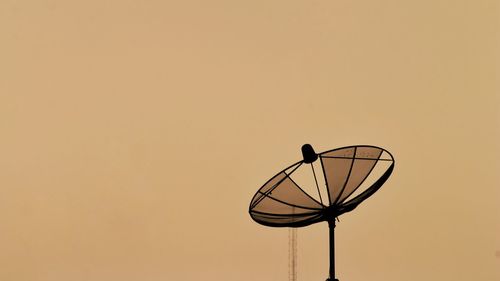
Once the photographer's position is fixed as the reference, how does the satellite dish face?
facing the viewer and to the left of the viewer
